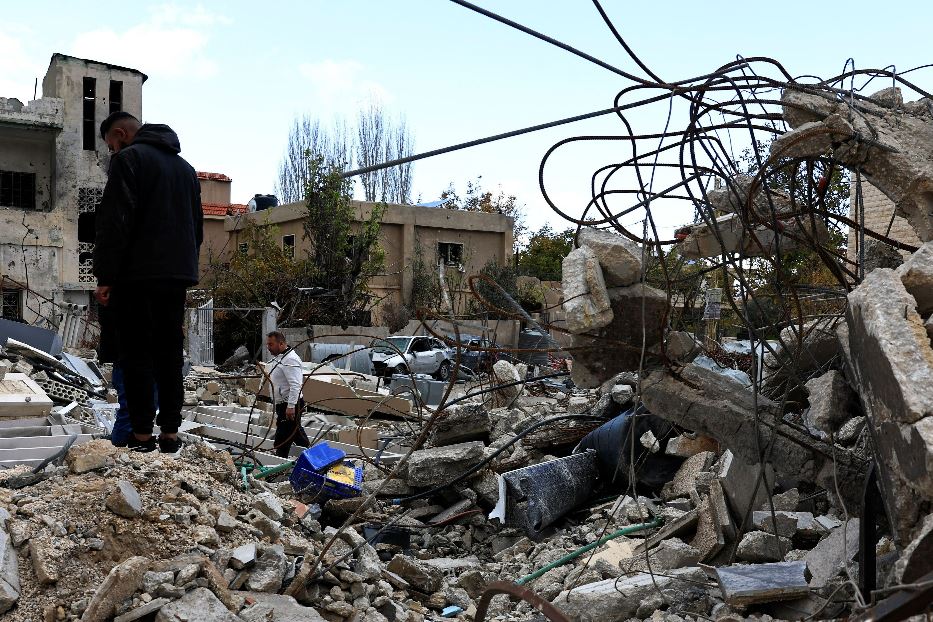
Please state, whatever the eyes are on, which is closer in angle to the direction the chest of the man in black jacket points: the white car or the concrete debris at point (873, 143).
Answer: the white car

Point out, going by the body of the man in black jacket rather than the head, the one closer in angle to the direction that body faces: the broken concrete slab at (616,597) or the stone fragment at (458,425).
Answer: the stone fragment
